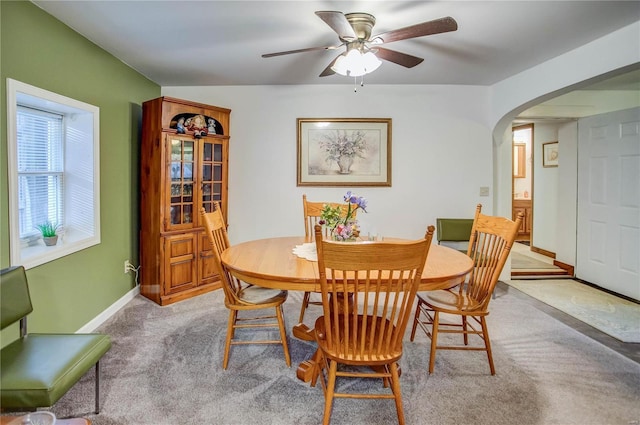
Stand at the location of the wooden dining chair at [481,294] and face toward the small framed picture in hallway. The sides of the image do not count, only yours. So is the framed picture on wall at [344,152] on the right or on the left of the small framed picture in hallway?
left

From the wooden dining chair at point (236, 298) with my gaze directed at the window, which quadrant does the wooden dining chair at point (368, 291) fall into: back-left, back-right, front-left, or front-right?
back-left

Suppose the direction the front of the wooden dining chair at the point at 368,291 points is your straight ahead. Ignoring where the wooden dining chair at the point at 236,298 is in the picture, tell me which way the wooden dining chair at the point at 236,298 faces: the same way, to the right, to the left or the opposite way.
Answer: to the right

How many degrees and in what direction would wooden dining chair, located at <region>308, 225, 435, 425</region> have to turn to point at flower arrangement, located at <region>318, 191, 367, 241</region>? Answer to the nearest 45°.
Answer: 0° — it already faces it

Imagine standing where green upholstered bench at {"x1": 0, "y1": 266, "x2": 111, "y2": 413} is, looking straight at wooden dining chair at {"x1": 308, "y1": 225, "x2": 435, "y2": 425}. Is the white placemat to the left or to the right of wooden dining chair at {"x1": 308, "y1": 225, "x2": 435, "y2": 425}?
left

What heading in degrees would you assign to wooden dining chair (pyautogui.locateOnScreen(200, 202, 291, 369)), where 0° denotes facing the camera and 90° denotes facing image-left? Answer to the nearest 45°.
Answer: approximately 270°

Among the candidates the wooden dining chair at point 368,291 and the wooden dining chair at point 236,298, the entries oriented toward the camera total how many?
0

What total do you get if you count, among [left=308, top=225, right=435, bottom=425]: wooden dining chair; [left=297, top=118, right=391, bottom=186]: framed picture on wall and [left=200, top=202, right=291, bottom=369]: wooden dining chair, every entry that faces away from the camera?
1

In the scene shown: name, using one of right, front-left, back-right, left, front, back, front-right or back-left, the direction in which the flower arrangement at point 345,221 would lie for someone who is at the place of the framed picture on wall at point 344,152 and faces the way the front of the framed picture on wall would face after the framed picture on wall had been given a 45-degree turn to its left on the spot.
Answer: front-right

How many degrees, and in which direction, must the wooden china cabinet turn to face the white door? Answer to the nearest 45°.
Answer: approximately 45° to its left

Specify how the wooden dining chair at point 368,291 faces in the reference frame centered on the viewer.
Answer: facing away from the viewer

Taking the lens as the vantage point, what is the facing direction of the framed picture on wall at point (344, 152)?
facing the viewer

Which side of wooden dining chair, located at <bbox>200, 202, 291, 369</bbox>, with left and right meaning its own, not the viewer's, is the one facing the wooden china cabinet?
left
